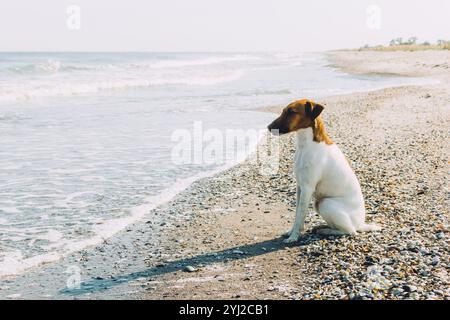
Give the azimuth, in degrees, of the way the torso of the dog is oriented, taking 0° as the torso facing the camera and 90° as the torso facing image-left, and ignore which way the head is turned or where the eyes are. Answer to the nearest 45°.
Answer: approximately 90°

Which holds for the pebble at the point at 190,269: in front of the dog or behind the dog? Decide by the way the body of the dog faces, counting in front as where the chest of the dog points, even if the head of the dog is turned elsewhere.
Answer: in front
